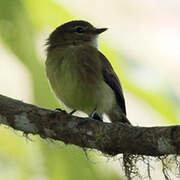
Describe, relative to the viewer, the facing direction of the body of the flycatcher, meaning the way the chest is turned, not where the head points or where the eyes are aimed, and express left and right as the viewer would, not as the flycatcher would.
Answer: facing the viewer and to the left of the viewer
